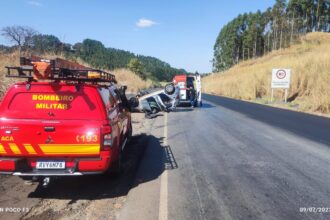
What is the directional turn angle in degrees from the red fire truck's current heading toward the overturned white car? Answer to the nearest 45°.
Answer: approximately 45° to its right

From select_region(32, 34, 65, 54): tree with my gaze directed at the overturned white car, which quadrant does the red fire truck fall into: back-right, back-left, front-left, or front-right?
front-right

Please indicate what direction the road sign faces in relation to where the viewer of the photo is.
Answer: facing the viewer

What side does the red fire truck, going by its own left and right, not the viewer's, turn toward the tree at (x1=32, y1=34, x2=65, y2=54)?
front

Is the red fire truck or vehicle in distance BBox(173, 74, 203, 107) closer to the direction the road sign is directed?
the red fire truck

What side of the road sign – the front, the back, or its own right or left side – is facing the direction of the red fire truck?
front

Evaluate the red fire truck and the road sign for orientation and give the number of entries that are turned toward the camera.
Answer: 1

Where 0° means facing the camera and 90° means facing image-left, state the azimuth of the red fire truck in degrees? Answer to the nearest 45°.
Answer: approximately 180°

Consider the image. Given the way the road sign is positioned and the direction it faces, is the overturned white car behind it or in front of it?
in front

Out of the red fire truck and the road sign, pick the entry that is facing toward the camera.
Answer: the road sign

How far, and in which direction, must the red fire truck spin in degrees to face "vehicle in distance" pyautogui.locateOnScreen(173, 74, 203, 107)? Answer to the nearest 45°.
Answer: approximately 45° to its right
